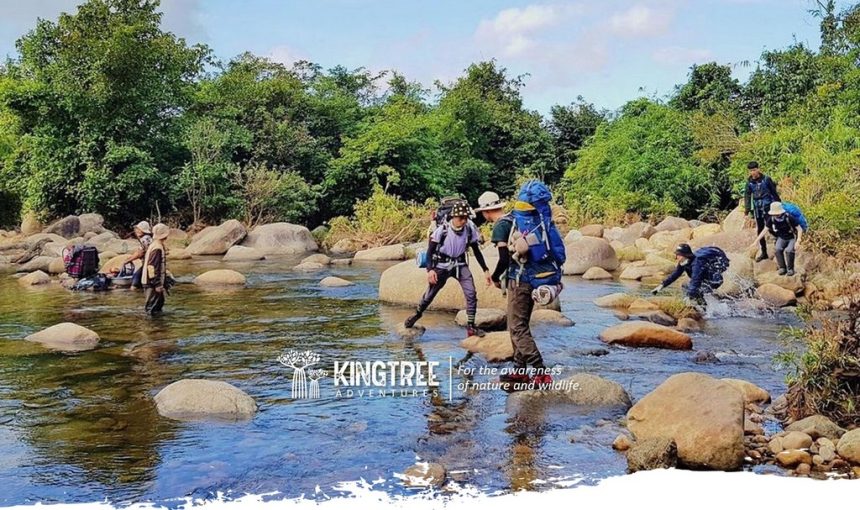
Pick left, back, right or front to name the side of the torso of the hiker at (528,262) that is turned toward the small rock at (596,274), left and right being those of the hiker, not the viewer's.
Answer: right

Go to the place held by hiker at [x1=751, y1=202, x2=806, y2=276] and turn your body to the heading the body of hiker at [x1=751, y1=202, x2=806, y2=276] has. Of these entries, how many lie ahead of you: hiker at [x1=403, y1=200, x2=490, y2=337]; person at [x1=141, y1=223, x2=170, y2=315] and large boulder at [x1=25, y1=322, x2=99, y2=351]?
3

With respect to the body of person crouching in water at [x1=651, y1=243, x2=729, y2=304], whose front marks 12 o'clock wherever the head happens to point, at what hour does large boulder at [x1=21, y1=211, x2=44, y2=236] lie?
The large boulder is roughly at 1 o'clock from the person crouching in water.

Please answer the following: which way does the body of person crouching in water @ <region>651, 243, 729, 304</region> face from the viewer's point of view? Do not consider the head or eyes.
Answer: to the viewer's left

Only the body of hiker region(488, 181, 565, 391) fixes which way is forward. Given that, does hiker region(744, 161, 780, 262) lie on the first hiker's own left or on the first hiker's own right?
on the first hiker's own right

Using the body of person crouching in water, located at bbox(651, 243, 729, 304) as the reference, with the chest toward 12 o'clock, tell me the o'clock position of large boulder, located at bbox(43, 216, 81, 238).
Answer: The large boulder is roughly at 1 o'clock from the person crouching in water.

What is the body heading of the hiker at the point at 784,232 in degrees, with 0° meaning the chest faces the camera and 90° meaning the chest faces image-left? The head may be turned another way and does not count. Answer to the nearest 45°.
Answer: approximately 45°

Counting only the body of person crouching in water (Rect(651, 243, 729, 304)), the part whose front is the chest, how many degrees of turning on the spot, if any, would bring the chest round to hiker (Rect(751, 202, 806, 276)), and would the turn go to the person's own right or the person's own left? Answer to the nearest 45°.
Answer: approximately 135° to the person's own right

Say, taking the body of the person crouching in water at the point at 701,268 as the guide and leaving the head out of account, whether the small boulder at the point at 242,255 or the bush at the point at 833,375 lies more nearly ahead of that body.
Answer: the small boulder

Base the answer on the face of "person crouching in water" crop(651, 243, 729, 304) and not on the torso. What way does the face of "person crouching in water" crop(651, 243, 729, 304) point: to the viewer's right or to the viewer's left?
to the viewer's left

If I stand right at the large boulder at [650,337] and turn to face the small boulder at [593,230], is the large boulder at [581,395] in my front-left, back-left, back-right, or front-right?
back-left
